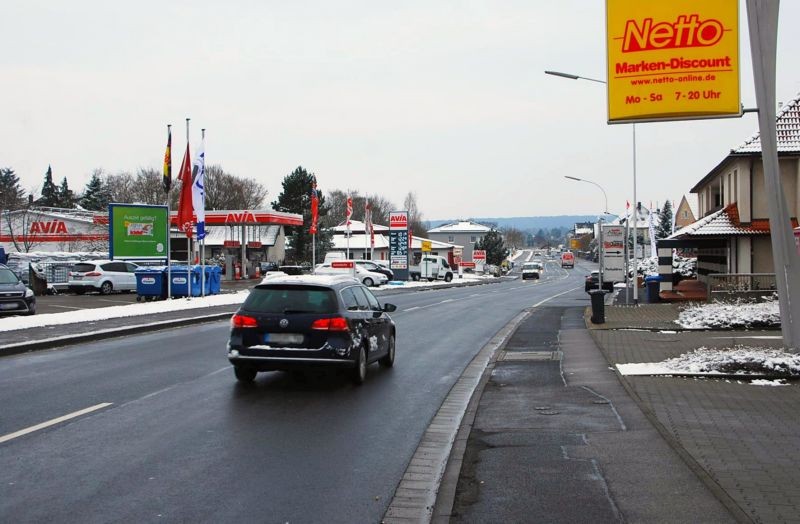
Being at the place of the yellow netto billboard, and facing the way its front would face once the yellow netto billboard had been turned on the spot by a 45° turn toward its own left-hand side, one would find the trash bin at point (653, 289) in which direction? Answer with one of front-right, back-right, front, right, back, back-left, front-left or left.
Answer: back-left

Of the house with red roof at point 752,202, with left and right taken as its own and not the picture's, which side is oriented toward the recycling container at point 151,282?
front

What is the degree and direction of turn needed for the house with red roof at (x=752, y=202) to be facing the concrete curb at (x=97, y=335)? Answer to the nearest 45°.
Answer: approximately 45° to its left

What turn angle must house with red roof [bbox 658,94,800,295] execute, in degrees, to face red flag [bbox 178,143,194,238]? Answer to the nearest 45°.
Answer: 0° — it already faces it

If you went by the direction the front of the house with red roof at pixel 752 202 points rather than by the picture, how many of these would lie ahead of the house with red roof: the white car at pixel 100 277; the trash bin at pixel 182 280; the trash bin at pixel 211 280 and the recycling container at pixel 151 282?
4

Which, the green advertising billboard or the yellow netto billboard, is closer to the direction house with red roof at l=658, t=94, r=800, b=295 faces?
the green advertising billboard

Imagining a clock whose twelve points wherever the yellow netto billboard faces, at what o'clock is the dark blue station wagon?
The dark blue station wagon is roughly at 2 o'clock from the yellow netto billboard.

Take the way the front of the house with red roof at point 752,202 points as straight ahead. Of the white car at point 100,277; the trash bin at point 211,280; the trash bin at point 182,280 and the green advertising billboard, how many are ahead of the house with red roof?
4

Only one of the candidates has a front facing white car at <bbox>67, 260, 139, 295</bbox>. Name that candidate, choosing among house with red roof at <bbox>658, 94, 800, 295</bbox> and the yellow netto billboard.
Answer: the house with red roof

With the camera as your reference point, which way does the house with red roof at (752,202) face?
facing to the left of the viewer

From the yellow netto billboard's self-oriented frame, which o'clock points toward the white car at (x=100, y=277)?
The white car is roughly at 4 o'clock from the yellow netto billboard.

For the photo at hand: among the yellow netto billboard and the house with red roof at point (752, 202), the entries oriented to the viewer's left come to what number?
1

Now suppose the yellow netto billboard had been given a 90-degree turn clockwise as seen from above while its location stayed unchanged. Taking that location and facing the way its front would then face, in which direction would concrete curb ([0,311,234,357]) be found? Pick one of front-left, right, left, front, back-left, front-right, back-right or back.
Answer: front

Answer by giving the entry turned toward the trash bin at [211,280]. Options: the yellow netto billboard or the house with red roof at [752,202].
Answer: the house with red roof

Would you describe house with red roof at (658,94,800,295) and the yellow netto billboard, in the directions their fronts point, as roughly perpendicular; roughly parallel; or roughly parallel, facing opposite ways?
roughly perpendicular
